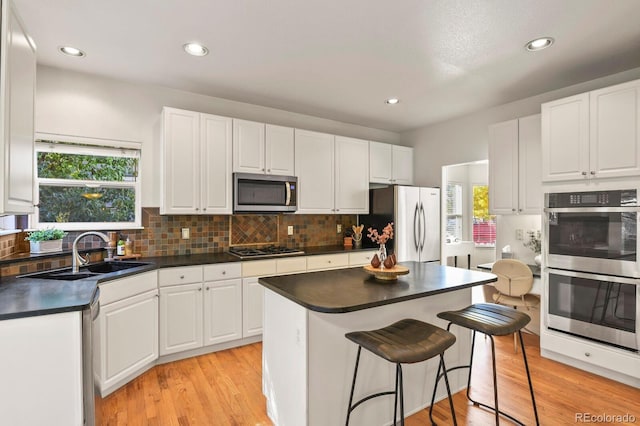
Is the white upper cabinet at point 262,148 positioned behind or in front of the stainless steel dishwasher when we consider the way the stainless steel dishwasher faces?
in front

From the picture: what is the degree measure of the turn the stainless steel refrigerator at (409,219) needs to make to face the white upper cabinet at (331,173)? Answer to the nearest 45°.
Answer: approximately 90° to its right

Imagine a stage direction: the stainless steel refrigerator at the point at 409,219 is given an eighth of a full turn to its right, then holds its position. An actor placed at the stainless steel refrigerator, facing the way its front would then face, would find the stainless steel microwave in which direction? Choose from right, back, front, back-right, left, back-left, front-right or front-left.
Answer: front-right

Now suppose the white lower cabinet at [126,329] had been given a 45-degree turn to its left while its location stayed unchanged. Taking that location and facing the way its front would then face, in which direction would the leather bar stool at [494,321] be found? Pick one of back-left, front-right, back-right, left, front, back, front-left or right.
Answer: front-right

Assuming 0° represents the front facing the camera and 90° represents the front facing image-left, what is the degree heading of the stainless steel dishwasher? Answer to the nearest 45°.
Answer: approximately 270°

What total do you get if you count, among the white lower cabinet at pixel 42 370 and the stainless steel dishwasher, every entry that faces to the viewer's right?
2

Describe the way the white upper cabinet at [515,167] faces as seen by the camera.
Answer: facing the viewer and to the left of the viewer

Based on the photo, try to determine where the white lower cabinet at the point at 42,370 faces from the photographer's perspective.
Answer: facing to the right of the viewer

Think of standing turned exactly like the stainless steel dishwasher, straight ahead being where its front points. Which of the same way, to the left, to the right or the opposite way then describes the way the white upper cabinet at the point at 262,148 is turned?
to the right

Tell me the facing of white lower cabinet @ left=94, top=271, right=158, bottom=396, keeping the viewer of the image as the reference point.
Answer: facing the viewer and to the right of the viewer

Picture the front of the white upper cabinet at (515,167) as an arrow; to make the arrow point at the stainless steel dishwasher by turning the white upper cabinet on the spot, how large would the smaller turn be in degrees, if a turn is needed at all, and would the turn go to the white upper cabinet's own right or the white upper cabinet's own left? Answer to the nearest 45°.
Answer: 0° — it already faces it

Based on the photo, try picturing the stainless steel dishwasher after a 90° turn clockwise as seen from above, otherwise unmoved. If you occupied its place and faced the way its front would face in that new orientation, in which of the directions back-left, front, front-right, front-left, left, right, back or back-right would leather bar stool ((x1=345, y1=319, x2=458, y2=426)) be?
front-left

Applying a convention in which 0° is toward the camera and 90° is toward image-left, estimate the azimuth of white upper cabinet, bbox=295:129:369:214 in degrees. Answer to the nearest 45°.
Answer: approximately 315°

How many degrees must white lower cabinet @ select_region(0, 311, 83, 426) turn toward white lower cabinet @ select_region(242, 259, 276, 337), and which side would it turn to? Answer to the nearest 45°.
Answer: approximately 45° to its left

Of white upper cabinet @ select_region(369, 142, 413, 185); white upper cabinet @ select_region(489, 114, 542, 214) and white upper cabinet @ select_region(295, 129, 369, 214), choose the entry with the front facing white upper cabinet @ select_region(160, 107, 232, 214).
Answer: white upper cabinet @ select_region(489, 114, 542, 214)

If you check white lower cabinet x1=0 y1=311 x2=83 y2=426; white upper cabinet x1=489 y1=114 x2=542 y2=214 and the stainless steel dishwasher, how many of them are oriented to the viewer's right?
2
